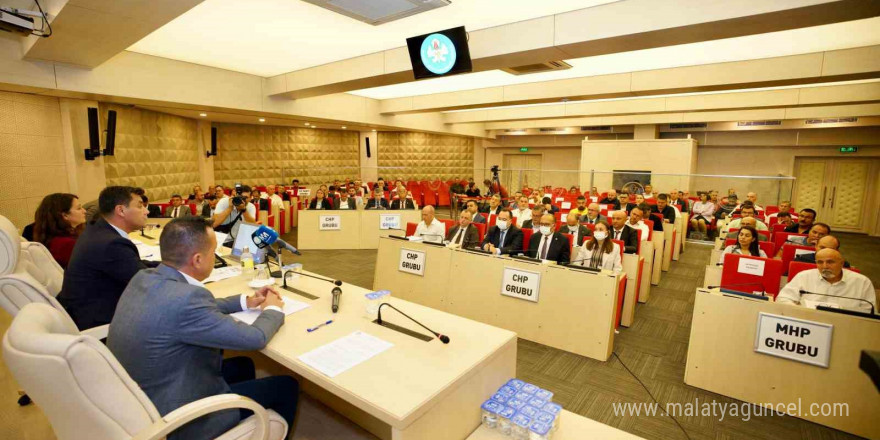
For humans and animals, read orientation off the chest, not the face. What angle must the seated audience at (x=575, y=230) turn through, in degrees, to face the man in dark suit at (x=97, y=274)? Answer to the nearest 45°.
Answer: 0° — they already face them

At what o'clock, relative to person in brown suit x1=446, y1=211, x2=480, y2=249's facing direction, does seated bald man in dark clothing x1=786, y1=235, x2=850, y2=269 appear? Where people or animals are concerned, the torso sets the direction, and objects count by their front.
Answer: seated bald man in dark clothing x1=786, y1=235, x2=850, y2=269 is roughly at 8 o'clock from person in brown suit x1=446, y1=211, x2=480, y2=249.

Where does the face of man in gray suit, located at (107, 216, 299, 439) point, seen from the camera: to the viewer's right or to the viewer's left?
to the viewer's right

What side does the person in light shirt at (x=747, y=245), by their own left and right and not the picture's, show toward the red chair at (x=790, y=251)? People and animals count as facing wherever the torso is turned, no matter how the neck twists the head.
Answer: left

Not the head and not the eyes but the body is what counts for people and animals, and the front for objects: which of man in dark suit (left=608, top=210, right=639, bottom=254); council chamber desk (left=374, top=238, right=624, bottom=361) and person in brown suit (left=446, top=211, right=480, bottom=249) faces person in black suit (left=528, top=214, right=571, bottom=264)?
the man in dark suit

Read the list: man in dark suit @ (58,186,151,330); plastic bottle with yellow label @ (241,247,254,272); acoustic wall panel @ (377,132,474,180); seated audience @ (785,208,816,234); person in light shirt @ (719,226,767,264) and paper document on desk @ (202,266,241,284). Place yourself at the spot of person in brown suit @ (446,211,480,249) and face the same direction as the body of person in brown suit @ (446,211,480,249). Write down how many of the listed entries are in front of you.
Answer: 3

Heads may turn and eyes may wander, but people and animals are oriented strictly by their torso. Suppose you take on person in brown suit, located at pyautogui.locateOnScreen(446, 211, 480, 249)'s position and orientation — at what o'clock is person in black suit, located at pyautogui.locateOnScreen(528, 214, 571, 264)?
person in black suit, located at pyautogui.locateOnScreen(528, 214, 571, 264) is roughly at 9 o'clock from person in brown suit, located at pyautogui.locateOnScreen(446, 211, 480, 249).

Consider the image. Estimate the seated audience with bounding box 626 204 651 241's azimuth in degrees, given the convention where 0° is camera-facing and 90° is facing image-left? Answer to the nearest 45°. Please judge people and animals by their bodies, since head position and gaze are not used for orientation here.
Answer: approximately 45°

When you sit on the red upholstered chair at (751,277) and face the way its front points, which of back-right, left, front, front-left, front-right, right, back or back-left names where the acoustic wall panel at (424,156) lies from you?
right

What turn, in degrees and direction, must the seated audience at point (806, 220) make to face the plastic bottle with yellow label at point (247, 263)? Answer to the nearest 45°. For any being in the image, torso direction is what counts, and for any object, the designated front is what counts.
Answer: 0° — they already face it

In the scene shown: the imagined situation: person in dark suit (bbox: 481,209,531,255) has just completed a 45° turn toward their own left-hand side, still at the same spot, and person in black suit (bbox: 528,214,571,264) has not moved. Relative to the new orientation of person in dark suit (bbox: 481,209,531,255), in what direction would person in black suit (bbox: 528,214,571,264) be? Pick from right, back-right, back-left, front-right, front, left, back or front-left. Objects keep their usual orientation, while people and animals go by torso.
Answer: front-left

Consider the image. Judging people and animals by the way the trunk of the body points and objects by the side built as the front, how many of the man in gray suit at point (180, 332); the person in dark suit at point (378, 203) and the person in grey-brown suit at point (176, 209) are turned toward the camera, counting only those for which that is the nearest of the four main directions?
2

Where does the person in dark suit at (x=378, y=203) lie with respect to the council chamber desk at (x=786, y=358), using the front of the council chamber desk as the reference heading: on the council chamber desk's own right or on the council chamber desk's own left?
on the council chamber desk's own right

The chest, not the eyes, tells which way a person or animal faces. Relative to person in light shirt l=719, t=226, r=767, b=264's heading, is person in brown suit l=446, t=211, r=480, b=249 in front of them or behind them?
in front

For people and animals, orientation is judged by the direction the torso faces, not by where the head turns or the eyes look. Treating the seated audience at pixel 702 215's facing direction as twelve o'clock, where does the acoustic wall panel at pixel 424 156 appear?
The acoustic wall panel is roughly at 2 o'clock from the seated audience.
